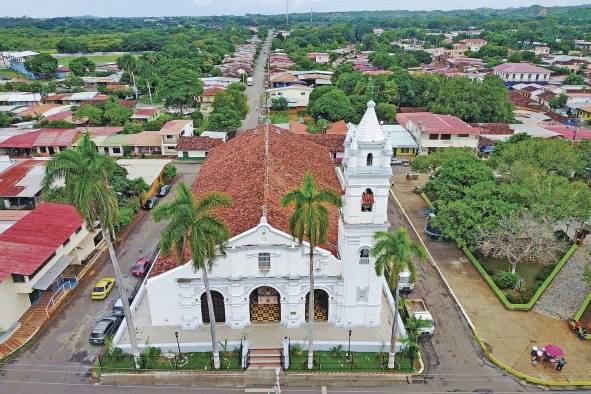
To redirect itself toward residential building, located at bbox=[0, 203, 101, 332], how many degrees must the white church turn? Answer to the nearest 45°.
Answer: approximately 90° to its right

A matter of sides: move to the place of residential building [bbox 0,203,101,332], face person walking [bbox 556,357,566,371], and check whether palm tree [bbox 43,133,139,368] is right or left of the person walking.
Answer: right

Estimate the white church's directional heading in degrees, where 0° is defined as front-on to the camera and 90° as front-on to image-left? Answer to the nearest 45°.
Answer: approximately 0°

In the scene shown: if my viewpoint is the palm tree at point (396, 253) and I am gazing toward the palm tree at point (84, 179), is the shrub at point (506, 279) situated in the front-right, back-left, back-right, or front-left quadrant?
back-right
